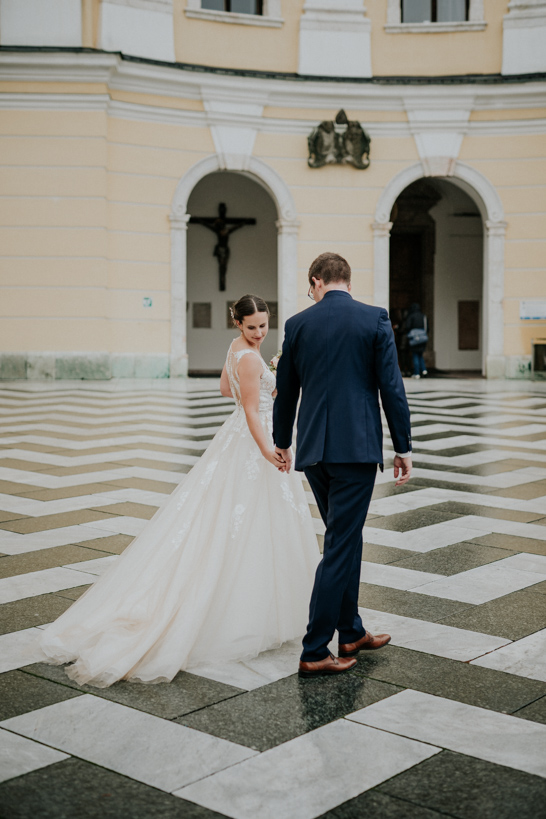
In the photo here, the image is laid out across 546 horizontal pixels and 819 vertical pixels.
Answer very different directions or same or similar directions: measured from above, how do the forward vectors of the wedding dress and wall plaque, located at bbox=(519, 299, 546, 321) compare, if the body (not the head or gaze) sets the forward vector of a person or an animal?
very different directions

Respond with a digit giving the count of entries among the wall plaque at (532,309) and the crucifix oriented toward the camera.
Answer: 2

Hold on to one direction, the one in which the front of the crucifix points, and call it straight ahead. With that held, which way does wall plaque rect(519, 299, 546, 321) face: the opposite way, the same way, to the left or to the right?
the same way

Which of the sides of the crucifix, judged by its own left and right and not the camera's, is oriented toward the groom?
front

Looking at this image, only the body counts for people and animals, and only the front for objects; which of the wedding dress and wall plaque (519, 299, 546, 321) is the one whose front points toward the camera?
the wall plaque

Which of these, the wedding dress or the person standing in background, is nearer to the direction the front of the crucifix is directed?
the wedding dress

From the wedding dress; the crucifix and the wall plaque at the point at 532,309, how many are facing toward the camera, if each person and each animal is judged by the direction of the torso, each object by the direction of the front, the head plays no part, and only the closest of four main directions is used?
2

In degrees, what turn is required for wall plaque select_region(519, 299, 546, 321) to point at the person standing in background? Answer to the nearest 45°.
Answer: approximately 90° to its right

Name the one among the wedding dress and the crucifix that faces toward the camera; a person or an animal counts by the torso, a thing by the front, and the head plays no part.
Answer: the crucifix

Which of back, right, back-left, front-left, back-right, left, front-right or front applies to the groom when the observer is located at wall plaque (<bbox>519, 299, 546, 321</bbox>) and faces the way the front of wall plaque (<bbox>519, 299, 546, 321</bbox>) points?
front

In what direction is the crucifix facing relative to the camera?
toward the camera

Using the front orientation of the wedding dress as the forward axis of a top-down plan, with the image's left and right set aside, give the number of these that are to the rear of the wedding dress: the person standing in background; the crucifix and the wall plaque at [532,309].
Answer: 0

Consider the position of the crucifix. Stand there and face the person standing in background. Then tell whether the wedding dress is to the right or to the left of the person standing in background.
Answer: right

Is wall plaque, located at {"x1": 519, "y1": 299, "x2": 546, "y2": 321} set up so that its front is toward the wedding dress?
yes

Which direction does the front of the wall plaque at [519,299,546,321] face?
toward the camera

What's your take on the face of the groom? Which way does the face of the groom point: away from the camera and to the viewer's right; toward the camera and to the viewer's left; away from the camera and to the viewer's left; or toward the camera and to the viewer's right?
away from the camera and to the viewer's left
